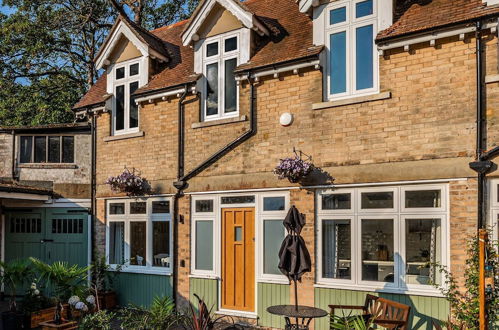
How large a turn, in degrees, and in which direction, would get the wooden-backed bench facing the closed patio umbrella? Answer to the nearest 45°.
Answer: approximately 45° to its right

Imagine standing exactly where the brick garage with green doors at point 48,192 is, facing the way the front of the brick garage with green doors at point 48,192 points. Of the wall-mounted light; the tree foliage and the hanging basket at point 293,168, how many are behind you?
1

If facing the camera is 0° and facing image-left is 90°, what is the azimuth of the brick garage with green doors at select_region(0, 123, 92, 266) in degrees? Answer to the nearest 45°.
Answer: approximately 0°

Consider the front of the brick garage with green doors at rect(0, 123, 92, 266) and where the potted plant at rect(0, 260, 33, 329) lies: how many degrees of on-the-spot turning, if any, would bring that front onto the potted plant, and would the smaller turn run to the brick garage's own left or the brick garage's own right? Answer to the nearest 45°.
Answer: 0° — it already faces it

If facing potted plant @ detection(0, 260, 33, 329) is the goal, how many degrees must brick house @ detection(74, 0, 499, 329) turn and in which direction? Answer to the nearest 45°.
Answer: approximately 45° to its right
